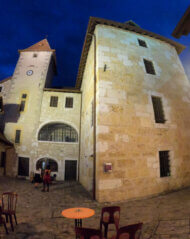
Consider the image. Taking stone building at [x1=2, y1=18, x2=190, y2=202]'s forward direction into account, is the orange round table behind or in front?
in front

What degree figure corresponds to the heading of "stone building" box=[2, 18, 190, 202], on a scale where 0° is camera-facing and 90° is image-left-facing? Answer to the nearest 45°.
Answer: approximately 0°

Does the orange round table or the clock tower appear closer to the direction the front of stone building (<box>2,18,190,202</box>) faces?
the orange round table
